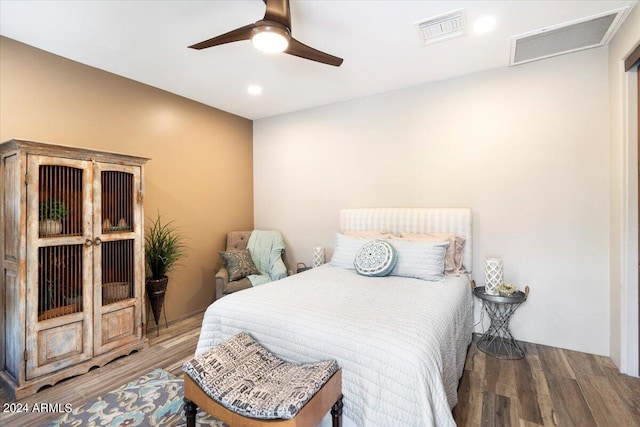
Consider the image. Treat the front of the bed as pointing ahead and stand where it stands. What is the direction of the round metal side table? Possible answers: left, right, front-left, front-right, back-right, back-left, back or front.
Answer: back

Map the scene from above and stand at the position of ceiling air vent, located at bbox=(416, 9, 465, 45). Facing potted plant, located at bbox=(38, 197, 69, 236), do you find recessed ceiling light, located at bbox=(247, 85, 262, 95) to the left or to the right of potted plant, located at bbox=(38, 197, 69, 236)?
right

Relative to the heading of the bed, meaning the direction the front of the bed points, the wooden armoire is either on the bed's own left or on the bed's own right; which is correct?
on the bed's own right

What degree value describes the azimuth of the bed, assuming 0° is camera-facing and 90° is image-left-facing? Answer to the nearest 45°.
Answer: approximately 45°

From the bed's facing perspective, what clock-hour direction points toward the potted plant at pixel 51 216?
The potted plant is roughly at 2 o'clock from the bed.
